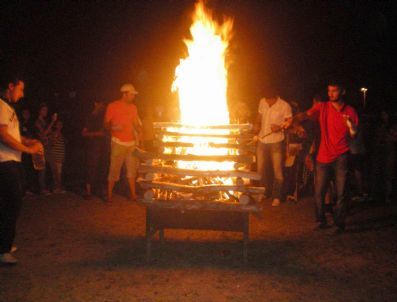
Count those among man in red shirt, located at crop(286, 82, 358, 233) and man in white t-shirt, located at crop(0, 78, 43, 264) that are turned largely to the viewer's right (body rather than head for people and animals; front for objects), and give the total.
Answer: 1

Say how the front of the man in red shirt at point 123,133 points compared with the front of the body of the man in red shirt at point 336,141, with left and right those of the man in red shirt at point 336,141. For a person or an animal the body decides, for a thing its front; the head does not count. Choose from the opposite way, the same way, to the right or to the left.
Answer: to the left

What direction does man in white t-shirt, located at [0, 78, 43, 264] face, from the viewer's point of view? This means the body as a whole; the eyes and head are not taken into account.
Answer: to the viewer's right

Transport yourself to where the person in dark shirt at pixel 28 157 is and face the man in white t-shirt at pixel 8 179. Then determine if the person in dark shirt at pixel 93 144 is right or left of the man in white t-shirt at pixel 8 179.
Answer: left

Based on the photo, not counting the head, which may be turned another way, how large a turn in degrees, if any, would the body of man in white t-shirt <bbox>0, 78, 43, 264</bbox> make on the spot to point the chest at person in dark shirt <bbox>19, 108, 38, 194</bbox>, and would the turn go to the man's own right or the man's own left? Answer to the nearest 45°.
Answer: approximately 90° to the man's own left

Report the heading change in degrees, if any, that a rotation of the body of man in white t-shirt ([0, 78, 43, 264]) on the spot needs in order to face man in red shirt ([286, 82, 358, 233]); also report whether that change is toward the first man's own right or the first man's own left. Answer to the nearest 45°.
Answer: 0° — they already face them

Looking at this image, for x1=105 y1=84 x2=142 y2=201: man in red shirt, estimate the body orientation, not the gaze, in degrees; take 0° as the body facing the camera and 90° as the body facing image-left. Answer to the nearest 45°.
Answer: approximately 315°
